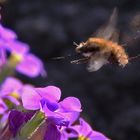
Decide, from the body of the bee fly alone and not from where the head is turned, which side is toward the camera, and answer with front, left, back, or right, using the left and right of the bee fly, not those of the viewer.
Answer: left

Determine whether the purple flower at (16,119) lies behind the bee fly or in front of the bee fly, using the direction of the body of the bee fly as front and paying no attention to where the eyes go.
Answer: in front
